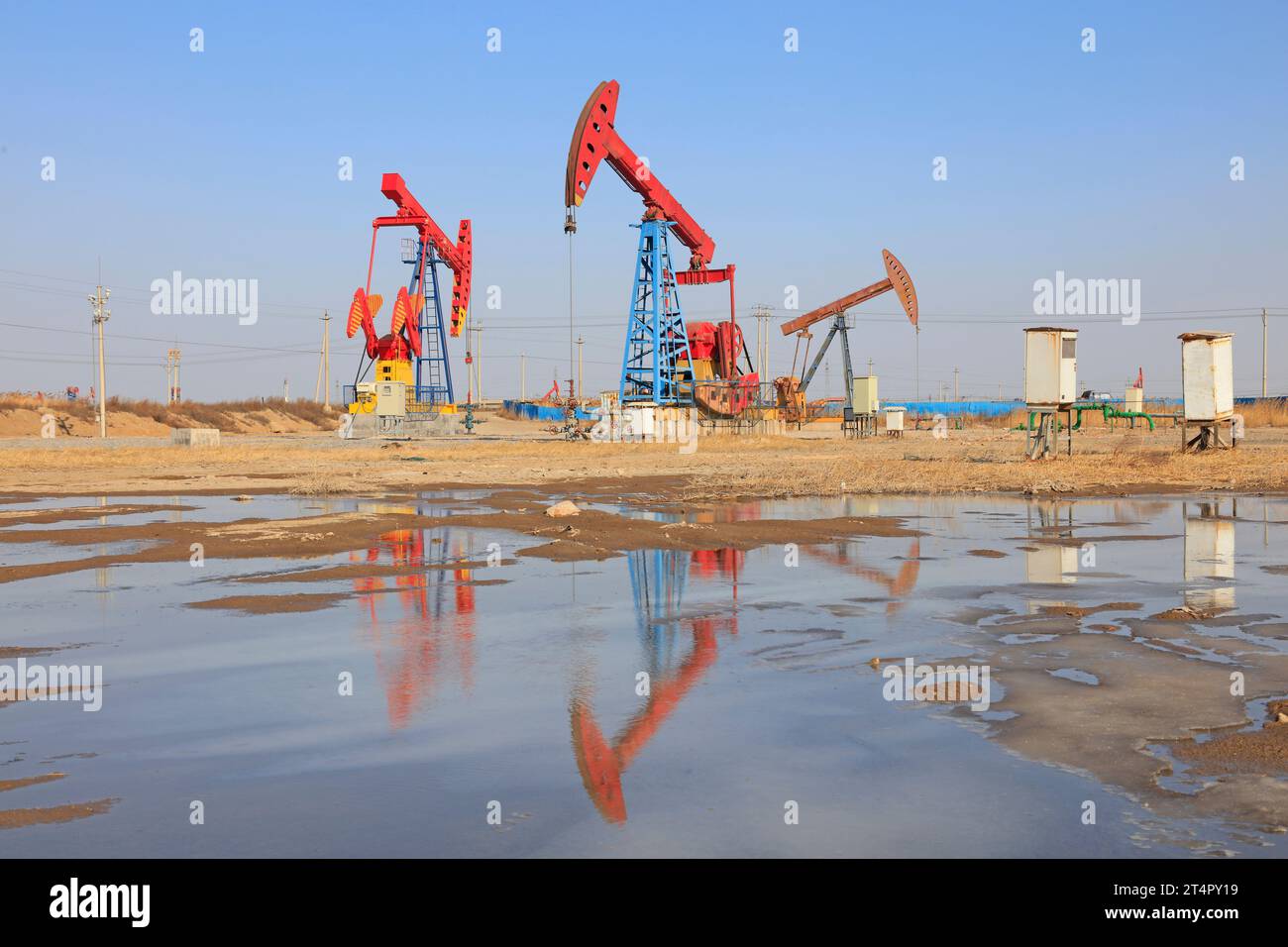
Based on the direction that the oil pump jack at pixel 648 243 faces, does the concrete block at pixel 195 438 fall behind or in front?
in front

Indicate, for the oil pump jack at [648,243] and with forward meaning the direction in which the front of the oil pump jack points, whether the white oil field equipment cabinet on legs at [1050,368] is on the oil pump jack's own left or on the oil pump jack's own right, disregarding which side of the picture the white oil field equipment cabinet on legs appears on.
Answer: on the oil pump jack's own left

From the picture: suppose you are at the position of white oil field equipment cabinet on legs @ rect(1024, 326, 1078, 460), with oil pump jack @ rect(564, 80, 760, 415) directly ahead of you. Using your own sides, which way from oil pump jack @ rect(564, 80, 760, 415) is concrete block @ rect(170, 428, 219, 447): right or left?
left

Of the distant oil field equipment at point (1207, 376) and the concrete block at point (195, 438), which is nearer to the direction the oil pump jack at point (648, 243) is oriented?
the concrete block

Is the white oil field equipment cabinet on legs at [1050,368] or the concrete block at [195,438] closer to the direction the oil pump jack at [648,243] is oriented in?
the concrete block

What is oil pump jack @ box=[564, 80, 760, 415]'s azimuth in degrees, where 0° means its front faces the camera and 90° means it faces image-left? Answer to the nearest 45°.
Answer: approximately 45°

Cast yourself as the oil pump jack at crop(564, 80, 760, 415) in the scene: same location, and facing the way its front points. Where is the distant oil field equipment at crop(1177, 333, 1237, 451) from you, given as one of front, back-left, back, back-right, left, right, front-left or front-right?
left
